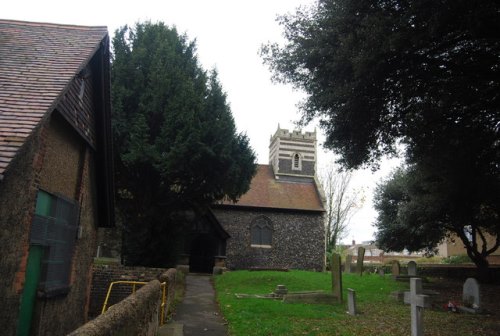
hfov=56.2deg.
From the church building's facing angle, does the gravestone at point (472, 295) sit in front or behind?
in front

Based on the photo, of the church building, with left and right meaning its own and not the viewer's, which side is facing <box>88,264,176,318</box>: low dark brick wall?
front

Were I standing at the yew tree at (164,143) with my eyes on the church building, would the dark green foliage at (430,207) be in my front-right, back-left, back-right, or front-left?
front-right

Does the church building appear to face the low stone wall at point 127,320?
yes

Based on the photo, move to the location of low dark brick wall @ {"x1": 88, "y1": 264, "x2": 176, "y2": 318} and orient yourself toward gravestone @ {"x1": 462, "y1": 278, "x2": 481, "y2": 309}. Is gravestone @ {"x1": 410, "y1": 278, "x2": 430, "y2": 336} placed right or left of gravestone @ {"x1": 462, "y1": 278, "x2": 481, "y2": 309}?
right

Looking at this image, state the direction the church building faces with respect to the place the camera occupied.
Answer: facing the viewer

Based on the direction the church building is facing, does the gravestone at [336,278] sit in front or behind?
in front

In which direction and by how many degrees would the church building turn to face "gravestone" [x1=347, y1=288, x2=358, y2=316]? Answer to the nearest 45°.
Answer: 0° — it already faces it

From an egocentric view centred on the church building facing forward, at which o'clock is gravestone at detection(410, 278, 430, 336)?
The gravestone is roughly at 12 o'clock from the church building.

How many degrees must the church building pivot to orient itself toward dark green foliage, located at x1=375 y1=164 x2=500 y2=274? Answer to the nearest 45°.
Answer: approximately 45° to its left
